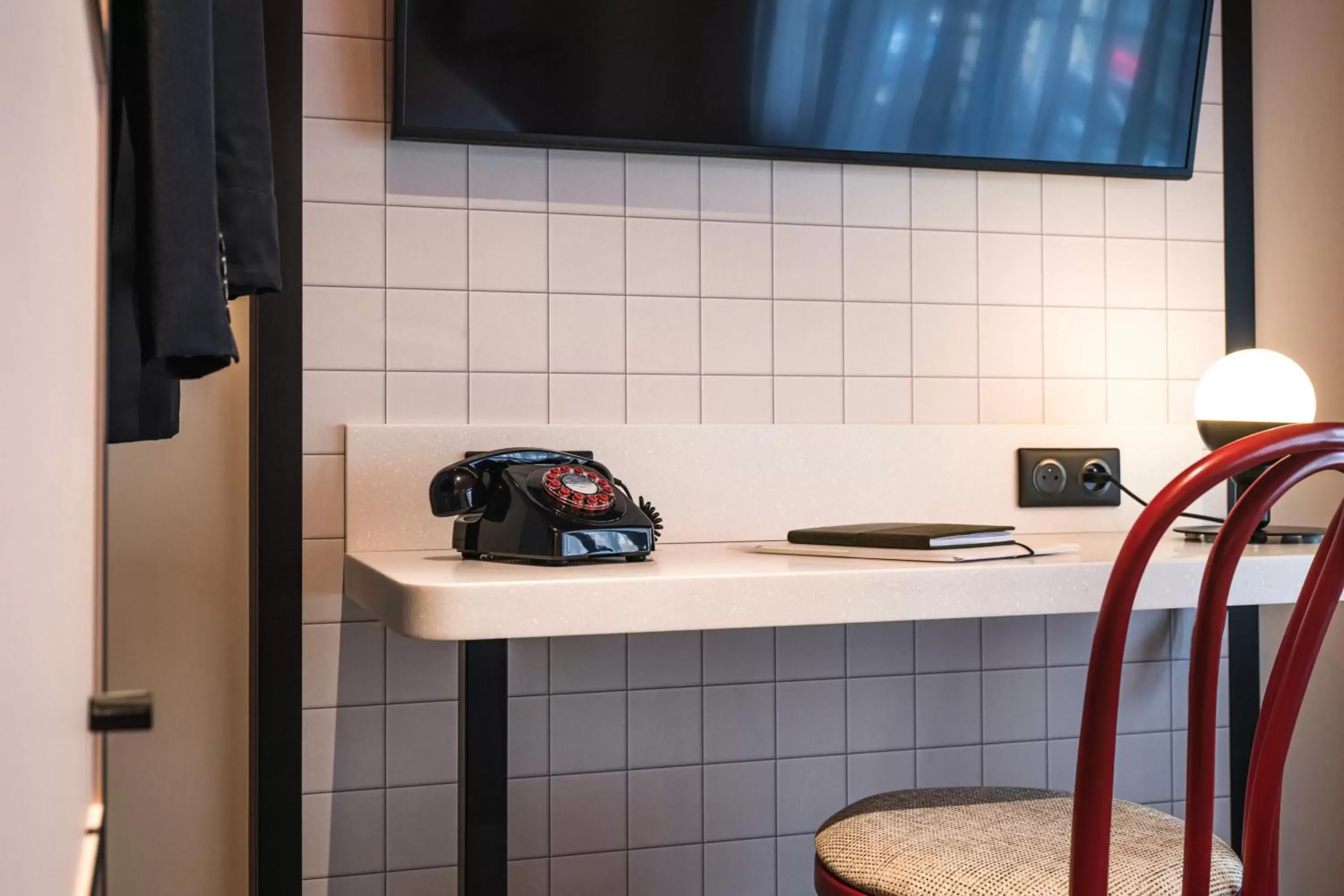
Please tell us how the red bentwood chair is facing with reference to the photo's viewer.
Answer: facing away from the viewer and to the left of the viewer

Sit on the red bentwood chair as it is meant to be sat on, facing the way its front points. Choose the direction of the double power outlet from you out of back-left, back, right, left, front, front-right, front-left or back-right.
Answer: front-right

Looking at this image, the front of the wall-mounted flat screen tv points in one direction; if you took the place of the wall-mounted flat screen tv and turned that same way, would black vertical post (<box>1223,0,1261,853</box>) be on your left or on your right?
on your left

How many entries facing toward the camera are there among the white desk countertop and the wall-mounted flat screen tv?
2

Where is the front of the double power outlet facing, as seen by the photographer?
facing the viewer

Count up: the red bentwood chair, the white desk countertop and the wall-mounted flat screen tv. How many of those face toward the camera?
2

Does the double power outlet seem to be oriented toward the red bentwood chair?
yes

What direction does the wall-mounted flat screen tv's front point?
toward the camera

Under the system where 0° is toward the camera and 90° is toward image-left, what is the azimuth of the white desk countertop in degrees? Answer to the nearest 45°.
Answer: approximately 0°
